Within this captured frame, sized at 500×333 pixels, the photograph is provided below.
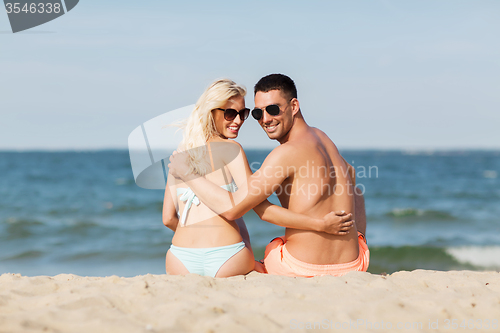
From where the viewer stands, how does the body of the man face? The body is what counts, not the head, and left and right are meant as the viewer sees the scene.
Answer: facing away from the viewer and to the left of the viewer

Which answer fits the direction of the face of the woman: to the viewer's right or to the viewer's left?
to the viewer's right
